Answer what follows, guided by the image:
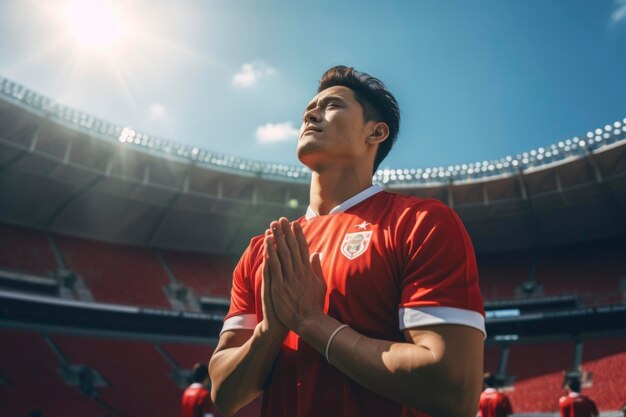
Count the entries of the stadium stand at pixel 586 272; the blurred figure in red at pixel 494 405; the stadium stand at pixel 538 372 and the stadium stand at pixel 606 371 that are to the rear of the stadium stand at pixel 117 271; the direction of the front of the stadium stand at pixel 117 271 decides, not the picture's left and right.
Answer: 0

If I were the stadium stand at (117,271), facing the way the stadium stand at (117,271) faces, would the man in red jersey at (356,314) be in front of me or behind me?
in front

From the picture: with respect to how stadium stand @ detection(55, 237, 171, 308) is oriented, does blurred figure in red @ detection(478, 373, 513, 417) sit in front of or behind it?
in front

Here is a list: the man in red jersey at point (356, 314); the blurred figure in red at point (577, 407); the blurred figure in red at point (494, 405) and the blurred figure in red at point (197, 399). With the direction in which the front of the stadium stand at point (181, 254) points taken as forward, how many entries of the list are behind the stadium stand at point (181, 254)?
0

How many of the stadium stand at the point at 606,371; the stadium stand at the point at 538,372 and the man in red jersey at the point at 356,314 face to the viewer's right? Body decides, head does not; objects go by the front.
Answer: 0

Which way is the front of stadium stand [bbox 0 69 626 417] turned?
toward the camera

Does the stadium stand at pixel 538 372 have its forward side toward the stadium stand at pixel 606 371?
no

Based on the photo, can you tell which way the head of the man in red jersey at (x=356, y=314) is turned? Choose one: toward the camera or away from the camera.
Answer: toward the camera

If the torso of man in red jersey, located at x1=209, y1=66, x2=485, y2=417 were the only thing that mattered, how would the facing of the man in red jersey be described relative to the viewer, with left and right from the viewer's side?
facing the viewer and to the left of the viewer

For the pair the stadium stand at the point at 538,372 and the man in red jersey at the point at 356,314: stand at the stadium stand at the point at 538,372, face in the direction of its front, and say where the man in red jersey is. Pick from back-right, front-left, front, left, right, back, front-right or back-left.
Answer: front-left

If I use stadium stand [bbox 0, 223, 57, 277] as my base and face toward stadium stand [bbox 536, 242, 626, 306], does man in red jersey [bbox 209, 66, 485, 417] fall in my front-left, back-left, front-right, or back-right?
front-right

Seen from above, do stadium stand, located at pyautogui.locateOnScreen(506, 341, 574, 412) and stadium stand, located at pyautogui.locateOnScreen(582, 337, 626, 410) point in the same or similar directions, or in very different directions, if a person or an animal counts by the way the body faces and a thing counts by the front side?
same or similar directions

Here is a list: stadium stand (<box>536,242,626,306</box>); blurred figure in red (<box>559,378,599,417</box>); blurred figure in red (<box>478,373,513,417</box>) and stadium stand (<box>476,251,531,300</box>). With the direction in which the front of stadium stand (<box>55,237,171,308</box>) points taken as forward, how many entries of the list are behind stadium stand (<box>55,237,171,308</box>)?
0

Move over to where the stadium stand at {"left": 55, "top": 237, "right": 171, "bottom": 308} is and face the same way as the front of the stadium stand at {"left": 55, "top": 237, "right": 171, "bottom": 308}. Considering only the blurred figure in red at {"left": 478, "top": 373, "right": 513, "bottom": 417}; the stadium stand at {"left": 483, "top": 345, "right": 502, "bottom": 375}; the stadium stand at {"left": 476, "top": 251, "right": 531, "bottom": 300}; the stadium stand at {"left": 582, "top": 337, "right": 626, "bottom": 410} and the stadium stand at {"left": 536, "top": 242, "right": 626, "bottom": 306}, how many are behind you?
0

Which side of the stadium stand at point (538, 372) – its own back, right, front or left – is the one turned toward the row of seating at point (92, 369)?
right

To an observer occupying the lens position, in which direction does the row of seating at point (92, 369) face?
facing the viewer and to the right of the viewer
